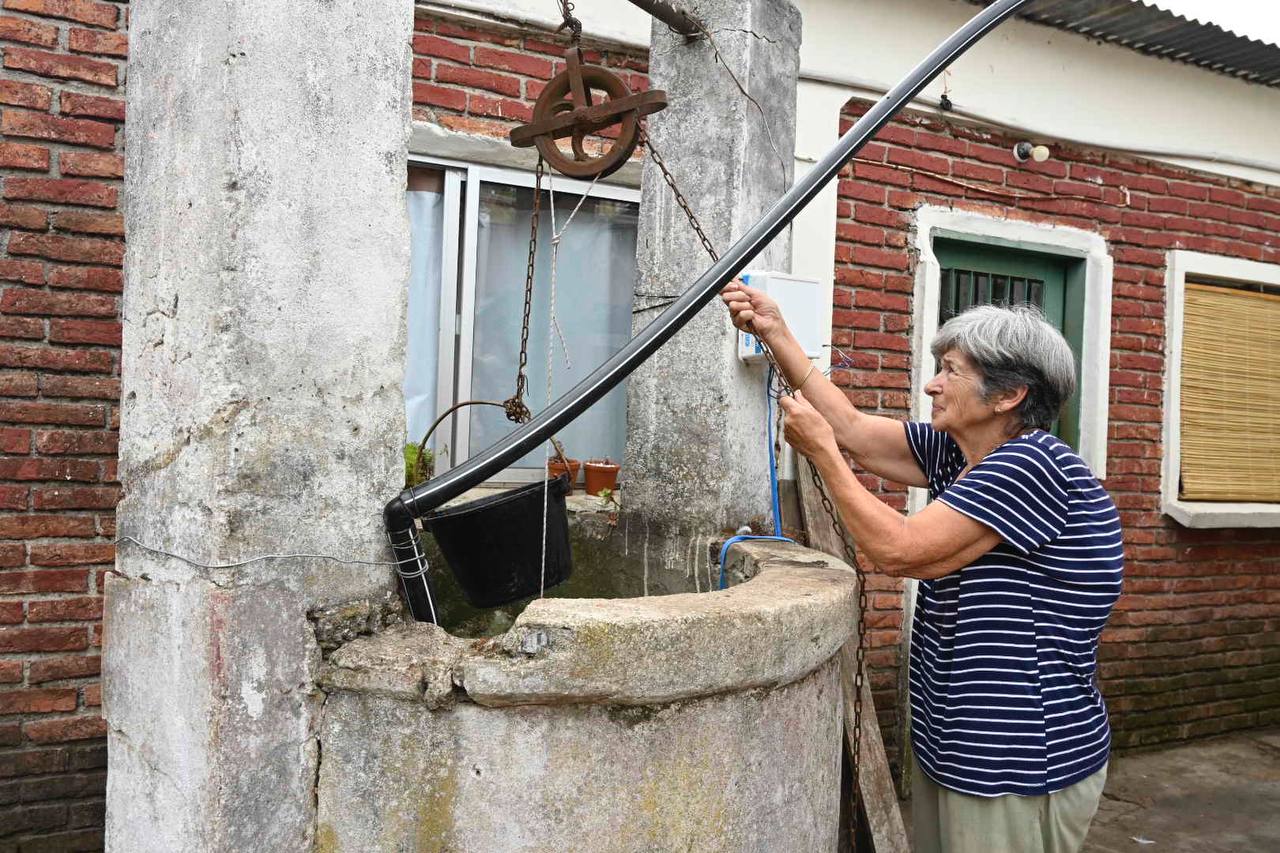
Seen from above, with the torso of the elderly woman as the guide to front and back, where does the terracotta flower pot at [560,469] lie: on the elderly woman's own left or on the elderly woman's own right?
on the elderly woman's own right

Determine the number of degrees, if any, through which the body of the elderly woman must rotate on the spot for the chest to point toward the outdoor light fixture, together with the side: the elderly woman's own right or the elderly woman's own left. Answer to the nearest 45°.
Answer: approximately 90° to the elderly woman's own right

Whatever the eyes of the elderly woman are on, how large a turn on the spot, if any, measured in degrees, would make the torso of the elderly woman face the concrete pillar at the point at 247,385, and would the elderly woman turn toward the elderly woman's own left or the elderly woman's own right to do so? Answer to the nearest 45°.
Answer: approximately 45° to the elderly woman's own left

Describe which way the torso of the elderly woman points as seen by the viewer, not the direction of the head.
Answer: to the viewer's left

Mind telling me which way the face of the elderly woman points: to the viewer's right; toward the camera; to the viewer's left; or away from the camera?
to the viewer's left

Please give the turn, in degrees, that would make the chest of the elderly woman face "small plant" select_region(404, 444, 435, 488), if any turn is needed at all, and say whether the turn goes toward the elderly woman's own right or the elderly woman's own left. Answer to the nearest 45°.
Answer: approximately 45° to the elderly woman's own right

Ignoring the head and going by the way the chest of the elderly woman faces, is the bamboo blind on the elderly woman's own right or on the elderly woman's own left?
on the elderly woman's own right
